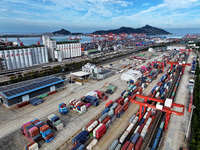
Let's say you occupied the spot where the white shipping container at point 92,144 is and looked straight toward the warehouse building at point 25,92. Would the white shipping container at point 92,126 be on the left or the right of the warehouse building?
right

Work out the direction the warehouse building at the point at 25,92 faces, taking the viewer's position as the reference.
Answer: facing the viewer and to the right of the viewer

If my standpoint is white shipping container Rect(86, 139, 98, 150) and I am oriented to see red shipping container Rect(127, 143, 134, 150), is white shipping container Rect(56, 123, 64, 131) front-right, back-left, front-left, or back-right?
back-left

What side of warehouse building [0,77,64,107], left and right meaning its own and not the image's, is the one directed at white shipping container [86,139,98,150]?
front

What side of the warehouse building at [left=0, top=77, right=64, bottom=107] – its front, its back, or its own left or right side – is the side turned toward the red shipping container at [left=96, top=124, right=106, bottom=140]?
front

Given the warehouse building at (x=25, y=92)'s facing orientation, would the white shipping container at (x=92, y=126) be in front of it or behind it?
in front

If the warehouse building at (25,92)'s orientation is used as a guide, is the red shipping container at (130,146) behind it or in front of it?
in front

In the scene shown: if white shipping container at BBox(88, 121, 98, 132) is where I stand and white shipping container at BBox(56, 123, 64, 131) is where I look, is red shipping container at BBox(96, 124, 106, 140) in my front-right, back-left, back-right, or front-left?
back-left
